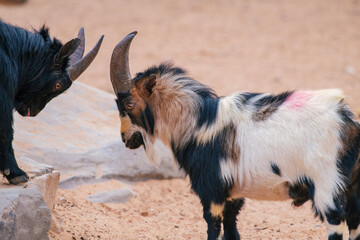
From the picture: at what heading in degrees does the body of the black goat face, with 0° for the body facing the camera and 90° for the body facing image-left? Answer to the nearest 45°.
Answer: approximately 270°

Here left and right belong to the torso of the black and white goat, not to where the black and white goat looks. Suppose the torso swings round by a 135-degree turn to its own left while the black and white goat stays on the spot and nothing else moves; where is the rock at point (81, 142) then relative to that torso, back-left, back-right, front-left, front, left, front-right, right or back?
back

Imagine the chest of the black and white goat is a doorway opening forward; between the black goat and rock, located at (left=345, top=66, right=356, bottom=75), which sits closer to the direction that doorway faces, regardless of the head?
the black goat

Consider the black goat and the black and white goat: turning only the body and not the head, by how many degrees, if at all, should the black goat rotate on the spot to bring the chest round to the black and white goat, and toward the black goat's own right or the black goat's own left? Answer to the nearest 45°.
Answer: approximately 45° to the black goat's own right

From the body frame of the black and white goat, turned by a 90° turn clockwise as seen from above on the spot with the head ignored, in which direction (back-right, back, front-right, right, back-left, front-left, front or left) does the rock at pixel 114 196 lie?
front-left

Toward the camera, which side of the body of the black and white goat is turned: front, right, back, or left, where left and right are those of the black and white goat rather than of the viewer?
left

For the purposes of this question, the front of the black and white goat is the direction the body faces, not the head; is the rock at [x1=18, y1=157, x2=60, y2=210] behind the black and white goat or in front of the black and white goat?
in front

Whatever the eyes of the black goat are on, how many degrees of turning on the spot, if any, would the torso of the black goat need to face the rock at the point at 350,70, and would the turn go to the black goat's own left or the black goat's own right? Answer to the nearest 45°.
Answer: approximately 45° to the black goat's own left

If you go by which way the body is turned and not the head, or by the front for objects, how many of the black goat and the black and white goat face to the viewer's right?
1

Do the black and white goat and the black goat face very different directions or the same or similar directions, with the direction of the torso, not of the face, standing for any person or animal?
very different directions

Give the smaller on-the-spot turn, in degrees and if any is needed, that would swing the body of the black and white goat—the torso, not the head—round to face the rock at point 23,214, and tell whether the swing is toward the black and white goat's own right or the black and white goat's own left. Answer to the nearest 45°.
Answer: approximately 45° to the black and white goat's own left
